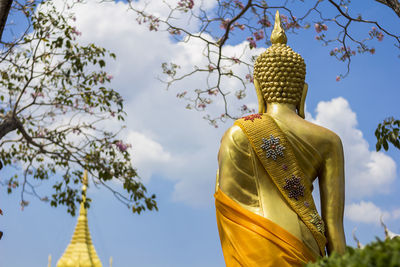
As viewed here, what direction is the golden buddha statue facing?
away from the camera

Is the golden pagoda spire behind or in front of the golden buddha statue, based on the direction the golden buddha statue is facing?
in front
